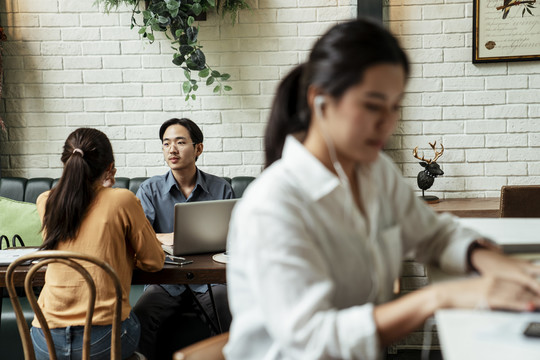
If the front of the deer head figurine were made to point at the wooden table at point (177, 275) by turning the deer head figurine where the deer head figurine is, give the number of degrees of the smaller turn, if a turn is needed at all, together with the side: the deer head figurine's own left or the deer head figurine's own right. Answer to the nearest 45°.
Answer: approximately 90° to the deer head figurine's own right

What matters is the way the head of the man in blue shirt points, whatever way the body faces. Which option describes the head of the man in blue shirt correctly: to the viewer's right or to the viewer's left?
to the viewer's left

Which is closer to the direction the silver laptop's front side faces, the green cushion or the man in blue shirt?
the man in blue shirt

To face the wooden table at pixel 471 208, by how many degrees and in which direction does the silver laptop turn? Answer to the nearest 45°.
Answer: approximately 90° to its right

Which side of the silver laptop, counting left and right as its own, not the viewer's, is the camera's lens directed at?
back

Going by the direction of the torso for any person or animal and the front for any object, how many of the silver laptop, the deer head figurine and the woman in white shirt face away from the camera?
1

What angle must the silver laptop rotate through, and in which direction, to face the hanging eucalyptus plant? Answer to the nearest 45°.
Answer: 0° — it already faces it

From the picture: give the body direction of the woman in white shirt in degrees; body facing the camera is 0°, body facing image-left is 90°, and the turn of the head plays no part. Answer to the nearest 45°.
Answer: approximately 315°

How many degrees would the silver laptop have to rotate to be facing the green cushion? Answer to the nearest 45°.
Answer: approximately 45° to its left

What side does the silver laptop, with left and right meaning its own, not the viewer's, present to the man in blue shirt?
front

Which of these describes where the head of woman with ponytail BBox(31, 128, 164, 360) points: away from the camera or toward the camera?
away from the camera

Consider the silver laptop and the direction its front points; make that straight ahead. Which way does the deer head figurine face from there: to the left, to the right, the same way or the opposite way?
to the right

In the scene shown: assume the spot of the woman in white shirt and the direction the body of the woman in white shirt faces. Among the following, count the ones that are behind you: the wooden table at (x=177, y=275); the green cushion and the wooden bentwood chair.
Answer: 3

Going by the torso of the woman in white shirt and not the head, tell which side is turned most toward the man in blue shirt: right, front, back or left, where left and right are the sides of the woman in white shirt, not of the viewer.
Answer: back

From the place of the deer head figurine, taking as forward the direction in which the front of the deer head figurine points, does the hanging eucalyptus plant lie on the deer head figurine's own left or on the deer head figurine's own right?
on the deer head figurine's own right

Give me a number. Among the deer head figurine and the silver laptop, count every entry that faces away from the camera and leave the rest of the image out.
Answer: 1
